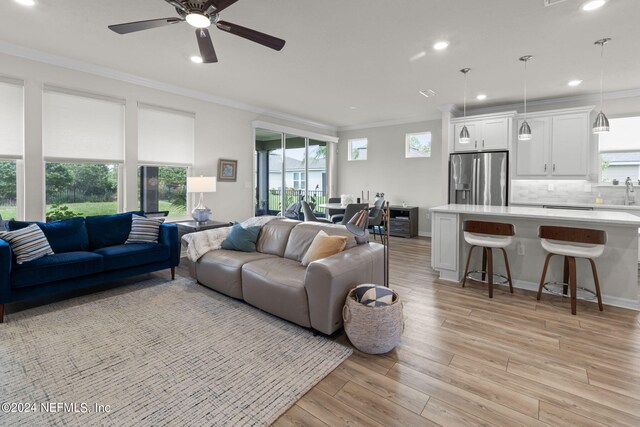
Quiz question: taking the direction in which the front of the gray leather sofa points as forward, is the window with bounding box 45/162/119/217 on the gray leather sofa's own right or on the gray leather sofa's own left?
on the gray leather sofa's own right

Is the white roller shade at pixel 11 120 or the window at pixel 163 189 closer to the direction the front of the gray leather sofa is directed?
the white roller shade

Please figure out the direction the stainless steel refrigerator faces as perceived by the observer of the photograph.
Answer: facing the viewer

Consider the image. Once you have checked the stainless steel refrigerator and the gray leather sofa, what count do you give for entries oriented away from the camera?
0

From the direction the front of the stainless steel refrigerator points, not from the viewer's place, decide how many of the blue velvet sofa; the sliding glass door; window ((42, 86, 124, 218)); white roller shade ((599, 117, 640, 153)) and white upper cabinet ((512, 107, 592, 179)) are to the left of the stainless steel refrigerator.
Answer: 2

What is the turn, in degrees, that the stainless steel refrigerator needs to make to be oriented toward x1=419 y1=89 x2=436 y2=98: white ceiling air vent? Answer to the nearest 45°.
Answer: approximately 45° to its right

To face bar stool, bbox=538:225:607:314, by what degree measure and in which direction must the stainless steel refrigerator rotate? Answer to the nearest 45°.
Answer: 0° — it already faces it

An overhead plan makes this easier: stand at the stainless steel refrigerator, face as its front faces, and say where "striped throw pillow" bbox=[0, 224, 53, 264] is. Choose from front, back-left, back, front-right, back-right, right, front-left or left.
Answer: front-right

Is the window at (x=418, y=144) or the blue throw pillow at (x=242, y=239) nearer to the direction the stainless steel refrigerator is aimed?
the blue throw pillow

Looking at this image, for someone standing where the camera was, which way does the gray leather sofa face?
facing the viewer and to the left of the viewer

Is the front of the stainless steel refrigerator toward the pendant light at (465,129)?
yes

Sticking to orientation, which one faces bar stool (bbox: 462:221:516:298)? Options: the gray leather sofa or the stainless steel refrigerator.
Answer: the stainless steel refrigerator

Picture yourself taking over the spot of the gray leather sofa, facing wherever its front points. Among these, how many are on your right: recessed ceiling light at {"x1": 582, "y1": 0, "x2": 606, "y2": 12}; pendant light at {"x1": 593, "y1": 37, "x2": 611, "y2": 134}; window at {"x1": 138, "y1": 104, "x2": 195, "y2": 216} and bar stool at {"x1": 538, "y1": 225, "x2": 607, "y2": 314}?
1

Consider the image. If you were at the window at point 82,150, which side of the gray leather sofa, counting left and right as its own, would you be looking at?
right
